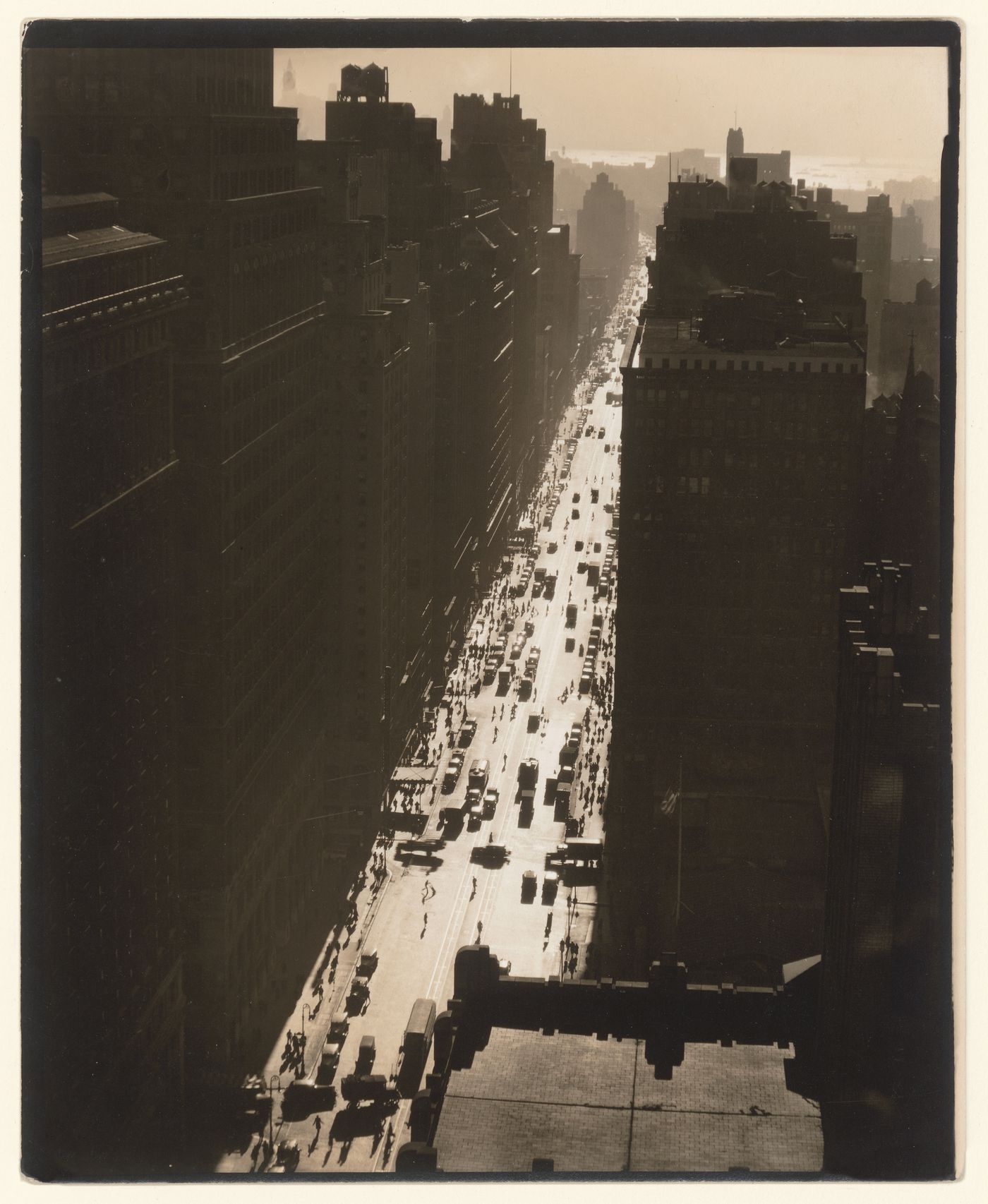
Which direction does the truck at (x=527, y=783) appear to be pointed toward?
away from the camera
